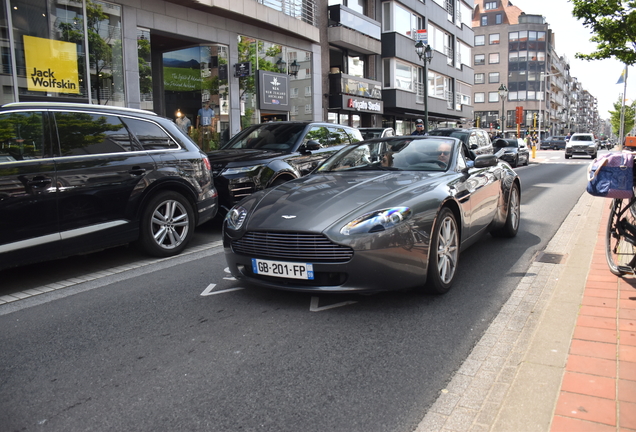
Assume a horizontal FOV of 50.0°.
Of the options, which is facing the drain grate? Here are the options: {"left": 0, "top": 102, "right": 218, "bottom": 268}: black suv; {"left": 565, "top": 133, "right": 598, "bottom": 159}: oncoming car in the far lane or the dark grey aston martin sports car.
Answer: the oncoming car in the far lane

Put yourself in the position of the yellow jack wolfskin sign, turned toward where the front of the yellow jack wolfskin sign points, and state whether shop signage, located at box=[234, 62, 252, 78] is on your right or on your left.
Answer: on your left

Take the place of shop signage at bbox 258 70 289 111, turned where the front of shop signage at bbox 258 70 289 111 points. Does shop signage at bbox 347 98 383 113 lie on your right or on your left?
on your left
